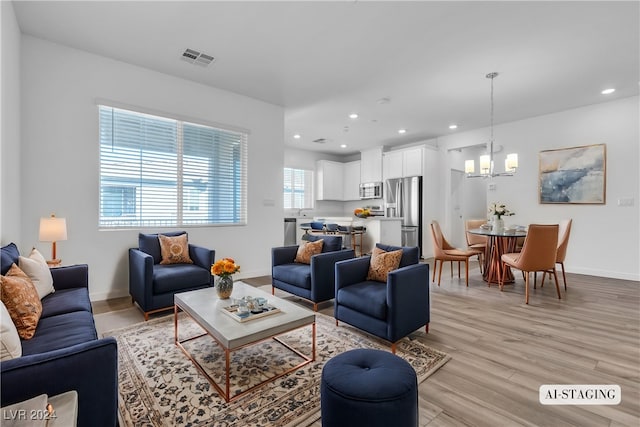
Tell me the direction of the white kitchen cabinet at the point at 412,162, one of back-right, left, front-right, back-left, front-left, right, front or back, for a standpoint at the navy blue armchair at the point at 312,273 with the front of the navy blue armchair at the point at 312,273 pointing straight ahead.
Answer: back

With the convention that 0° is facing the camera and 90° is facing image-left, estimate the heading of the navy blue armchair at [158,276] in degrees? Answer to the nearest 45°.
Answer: approximately 315°

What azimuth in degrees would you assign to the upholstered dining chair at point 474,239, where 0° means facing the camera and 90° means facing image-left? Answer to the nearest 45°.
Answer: approximately 315°

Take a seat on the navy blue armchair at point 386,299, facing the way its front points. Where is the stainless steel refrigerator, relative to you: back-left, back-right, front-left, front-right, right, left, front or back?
back-right

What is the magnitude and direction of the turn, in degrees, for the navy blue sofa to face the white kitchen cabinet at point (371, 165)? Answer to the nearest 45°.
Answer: approximately 45° to its left

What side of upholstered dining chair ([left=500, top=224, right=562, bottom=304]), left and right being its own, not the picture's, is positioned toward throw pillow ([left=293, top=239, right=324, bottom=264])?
left

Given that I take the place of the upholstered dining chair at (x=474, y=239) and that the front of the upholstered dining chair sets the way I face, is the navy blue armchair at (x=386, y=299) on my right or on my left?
on my right

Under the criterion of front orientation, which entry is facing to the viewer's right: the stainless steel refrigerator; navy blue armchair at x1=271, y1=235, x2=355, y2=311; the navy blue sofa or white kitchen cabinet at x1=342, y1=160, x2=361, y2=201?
the navy blue sofa

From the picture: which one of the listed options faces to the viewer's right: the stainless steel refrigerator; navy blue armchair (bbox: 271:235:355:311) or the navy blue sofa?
the navy blue sofa

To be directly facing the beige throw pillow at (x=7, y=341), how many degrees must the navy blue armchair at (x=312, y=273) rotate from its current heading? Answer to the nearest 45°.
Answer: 0° — it already faces it

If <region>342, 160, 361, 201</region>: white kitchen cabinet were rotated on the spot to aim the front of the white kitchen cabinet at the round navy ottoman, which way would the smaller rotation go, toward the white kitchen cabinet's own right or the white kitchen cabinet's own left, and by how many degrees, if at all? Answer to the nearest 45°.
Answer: approximately 45° to the white kitchen cabinet's own left

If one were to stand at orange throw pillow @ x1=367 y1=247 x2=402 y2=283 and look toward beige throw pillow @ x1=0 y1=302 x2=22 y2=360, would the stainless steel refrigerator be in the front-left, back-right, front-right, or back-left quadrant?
back-right

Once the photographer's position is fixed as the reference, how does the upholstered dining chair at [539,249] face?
facing away from the viewer and to the left of the viewer

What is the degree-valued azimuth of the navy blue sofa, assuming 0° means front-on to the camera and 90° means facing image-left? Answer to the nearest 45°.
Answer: approximately 270°

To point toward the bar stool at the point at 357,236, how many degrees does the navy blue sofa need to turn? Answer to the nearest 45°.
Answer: approximately 45° to its left

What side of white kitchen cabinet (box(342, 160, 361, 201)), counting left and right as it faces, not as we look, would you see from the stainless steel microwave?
left
